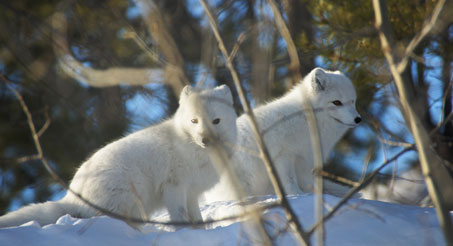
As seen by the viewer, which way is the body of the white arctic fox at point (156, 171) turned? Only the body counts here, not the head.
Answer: to the viewer's right

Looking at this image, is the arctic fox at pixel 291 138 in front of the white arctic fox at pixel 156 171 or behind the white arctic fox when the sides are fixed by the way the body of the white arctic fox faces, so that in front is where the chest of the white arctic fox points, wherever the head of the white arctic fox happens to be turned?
in front

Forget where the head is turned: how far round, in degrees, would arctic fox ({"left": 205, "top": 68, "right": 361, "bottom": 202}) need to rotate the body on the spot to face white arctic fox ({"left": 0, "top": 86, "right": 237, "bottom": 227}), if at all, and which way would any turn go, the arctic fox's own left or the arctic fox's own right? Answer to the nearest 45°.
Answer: approximately 135° to the arctic fox's own right

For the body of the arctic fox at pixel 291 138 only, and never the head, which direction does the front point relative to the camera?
to the viewer's right

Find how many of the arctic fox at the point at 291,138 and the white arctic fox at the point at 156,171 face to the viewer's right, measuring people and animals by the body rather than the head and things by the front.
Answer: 2
